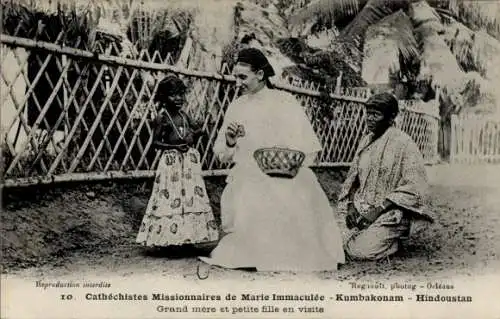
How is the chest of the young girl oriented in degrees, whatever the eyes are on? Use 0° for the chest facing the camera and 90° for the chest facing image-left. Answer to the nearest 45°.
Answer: approximately 315°

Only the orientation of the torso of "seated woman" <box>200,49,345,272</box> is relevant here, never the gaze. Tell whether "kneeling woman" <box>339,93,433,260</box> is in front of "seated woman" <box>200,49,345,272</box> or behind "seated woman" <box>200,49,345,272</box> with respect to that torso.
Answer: behind

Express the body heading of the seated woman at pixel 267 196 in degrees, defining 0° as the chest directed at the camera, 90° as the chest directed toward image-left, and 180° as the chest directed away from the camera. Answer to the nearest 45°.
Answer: approximately 45°

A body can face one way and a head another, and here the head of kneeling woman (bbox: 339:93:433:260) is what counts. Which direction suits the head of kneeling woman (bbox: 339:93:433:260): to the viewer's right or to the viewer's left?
to the viewer's left

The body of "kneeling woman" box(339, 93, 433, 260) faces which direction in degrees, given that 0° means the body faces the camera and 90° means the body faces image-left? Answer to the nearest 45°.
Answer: approximately 45°

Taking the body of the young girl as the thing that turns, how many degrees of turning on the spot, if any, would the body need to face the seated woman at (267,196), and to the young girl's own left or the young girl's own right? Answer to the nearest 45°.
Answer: approximately 45° to the young girl's own left
